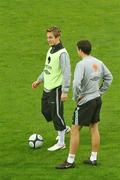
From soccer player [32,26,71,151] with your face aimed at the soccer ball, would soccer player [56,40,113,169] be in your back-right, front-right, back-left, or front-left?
back-left

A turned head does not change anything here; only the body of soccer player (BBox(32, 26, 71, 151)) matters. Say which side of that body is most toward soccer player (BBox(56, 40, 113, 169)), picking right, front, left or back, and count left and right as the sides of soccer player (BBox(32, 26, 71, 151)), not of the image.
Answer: left

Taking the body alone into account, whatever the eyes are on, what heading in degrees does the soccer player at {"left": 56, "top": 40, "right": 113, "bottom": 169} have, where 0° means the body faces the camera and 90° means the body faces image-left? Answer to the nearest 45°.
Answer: approximately 135°

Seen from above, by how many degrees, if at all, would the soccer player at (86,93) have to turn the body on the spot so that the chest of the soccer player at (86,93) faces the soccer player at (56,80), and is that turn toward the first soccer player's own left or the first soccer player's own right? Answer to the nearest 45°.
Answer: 0° — they already face them

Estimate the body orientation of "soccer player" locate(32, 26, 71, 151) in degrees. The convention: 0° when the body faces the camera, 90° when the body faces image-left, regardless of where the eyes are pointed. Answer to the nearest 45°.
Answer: approximately 45°
